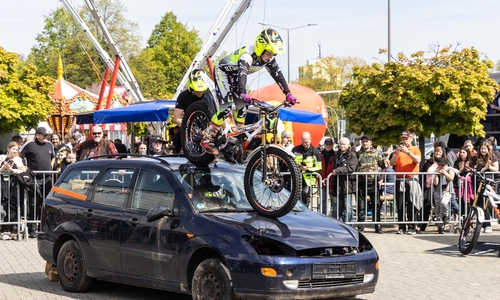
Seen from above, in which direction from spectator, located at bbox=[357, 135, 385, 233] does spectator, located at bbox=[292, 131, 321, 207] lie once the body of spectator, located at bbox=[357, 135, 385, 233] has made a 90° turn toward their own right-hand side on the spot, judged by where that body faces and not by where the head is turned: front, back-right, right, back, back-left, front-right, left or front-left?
front-left

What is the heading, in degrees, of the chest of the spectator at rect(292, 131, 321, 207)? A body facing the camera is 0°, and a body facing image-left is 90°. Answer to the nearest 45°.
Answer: approximately 0°

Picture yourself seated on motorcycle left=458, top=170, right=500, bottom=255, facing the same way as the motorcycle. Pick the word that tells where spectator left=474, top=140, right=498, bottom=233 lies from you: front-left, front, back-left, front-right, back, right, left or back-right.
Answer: back-right

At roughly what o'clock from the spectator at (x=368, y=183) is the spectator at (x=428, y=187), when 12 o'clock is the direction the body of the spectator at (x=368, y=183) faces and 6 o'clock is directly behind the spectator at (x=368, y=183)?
the spectator at (x=428, y=187) is roughly at 8 o'clock from the spectator at (x=368, y=183).

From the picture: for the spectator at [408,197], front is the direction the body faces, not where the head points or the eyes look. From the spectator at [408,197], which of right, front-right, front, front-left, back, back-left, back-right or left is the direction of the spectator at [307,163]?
front-right

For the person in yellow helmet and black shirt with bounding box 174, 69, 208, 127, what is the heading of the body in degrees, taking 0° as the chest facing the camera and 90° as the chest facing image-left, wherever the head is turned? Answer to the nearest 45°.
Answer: approximately 315°

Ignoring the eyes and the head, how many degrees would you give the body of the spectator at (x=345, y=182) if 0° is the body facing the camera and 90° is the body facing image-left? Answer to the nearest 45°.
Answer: approximately 45°

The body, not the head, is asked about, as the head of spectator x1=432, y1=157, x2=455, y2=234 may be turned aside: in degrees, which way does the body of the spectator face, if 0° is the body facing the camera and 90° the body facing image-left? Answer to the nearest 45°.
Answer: approximately 45°

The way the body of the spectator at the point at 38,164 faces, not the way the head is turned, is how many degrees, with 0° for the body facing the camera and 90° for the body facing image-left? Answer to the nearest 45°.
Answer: approximately 315°

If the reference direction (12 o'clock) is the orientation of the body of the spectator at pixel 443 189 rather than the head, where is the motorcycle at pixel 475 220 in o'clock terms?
The motorcycle is roughly at 10 o'clock from the spectator.
